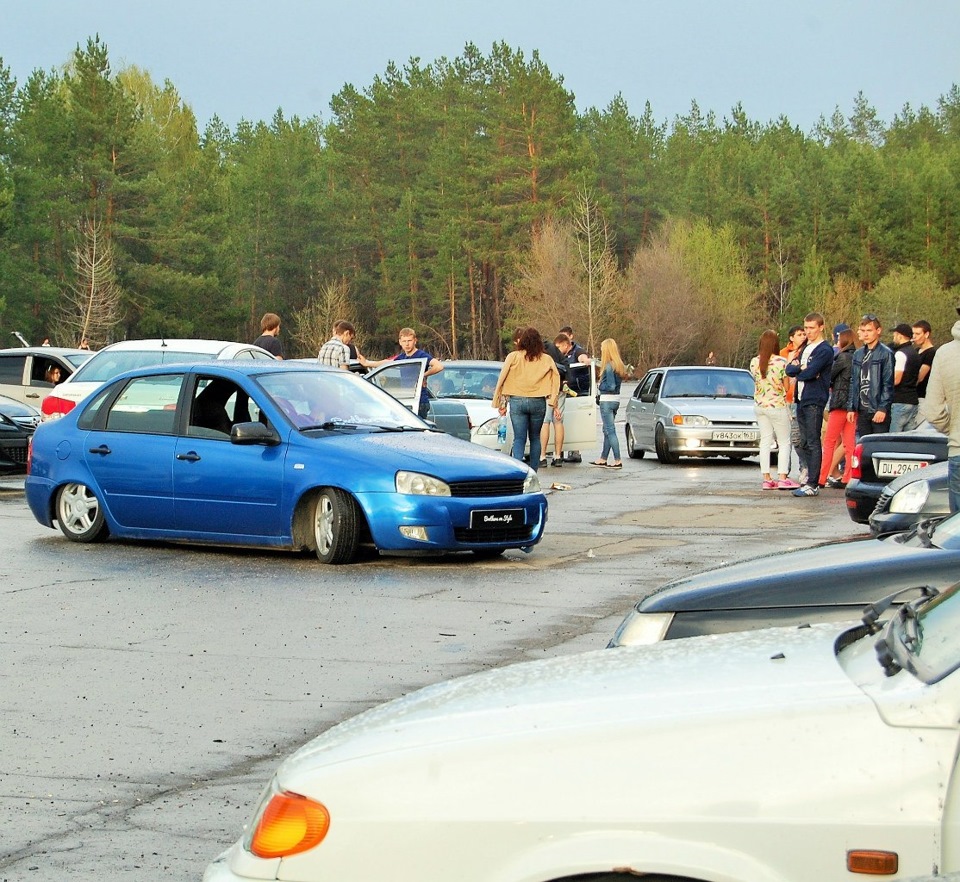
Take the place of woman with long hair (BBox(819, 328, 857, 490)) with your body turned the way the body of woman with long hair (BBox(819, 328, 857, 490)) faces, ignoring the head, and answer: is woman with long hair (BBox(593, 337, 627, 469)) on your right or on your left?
on your right

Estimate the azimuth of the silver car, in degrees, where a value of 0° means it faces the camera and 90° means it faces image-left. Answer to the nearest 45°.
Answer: approximately 0°

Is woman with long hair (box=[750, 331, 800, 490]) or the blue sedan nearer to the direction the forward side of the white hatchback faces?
the woman with long hair

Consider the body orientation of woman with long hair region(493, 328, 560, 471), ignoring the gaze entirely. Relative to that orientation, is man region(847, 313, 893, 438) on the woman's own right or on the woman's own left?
on the woman's own right

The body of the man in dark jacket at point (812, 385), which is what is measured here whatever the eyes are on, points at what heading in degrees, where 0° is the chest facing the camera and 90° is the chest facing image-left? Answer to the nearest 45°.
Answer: approximately 45°

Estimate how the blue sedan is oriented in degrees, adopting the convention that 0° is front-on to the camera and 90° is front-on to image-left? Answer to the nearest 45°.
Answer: approximately 315°

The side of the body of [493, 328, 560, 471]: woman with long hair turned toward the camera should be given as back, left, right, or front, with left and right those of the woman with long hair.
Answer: back

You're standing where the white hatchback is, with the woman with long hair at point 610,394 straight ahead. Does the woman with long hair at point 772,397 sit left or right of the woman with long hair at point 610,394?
right
